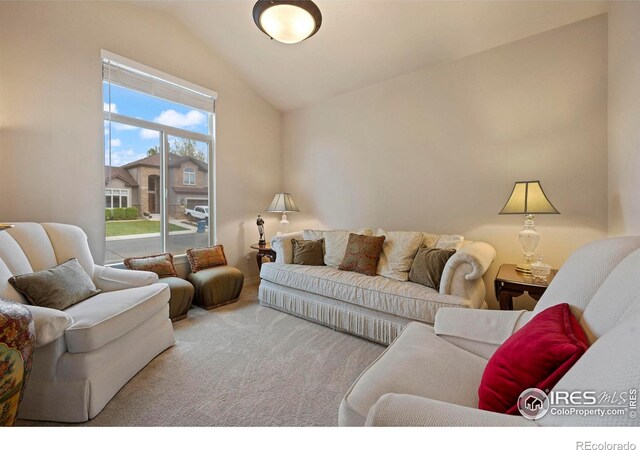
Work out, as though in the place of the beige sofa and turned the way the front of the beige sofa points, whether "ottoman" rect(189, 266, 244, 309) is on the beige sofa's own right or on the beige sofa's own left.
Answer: on the beige sofa's own right

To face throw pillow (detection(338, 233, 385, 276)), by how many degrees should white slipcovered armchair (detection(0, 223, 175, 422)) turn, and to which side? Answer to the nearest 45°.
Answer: approximately 45° to its left

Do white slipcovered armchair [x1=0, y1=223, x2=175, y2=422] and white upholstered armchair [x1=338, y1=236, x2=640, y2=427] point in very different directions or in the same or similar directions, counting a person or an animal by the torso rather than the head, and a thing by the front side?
very different directions

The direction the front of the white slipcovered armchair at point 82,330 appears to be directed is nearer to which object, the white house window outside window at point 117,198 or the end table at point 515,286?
the end table

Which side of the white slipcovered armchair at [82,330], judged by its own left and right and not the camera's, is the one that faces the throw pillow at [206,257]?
left

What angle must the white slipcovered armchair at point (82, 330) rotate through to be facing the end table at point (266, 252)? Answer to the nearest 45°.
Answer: approximately 90° to its left

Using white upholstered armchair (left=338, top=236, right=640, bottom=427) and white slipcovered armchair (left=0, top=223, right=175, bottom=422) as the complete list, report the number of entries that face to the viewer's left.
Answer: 1

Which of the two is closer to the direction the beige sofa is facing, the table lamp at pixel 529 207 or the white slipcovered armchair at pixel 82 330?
the white slipcovered armchair

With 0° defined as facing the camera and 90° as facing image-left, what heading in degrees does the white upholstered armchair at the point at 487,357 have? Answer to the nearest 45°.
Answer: approximately 90°

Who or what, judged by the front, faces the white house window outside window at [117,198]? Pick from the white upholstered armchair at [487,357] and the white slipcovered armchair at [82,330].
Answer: the white upholstered armchair at [487,357]
